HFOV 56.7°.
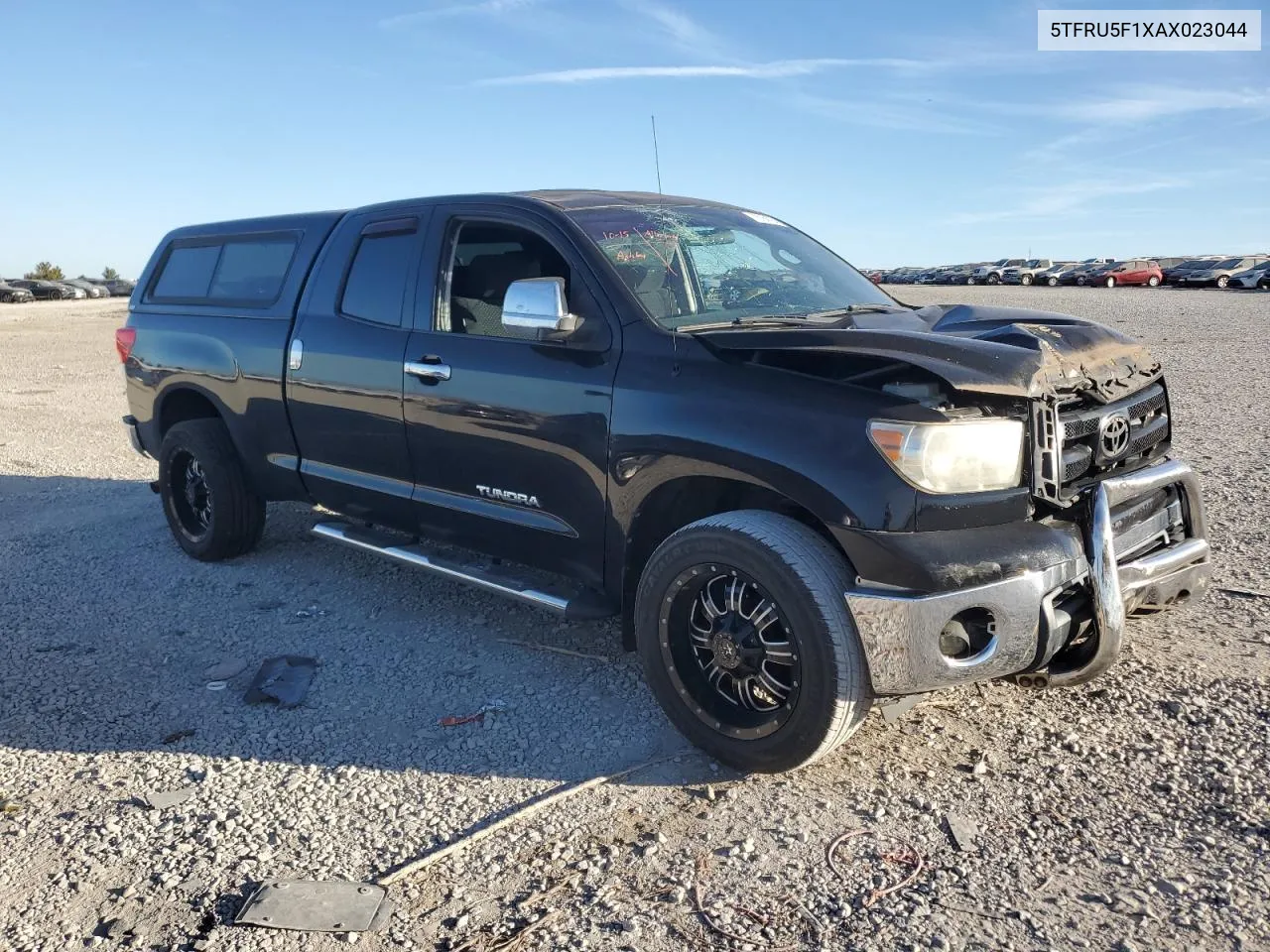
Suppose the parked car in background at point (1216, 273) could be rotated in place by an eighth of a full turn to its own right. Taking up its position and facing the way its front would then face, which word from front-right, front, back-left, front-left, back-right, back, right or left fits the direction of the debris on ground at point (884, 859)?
left

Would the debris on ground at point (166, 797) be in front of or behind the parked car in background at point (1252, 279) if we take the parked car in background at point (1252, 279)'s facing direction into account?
in front

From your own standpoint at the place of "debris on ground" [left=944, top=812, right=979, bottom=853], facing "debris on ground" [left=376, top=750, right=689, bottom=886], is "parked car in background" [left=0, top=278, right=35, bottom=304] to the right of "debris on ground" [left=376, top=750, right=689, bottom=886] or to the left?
right

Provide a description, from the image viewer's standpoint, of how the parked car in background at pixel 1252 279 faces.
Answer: facing the viewer and to the left of the viewer

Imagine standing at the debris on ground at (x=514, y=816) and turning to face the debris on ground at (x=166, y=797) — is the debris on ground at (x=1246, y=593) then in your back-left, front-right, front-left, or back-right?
back-right

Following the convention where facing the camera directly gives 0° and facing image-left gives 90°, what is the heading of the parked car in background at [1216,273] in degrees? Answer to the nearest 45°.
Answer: approximately 45°

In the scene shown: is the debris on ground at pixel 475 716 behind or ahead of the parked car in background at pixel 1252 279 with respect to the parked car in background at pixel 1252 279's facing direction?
ahead

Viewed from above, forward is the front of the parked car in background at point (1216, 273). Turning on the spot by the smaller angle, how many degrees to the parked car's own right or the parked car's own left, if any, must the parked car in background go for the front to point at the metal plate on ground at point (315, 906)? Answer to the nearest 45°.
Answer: approximately 45° to the parked car's own left

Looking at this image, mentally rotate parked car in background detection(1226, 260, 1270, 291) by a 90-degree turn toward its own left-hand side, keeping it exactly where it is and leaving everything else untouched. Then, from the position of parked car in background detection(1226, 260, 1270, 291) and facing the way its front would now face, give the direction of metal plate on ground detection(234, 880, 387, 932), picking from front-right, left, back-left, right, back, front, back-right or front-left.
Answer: front-right

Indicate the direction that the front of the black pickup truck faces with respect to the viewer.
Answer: facing the viewer and to the right of the viewer
